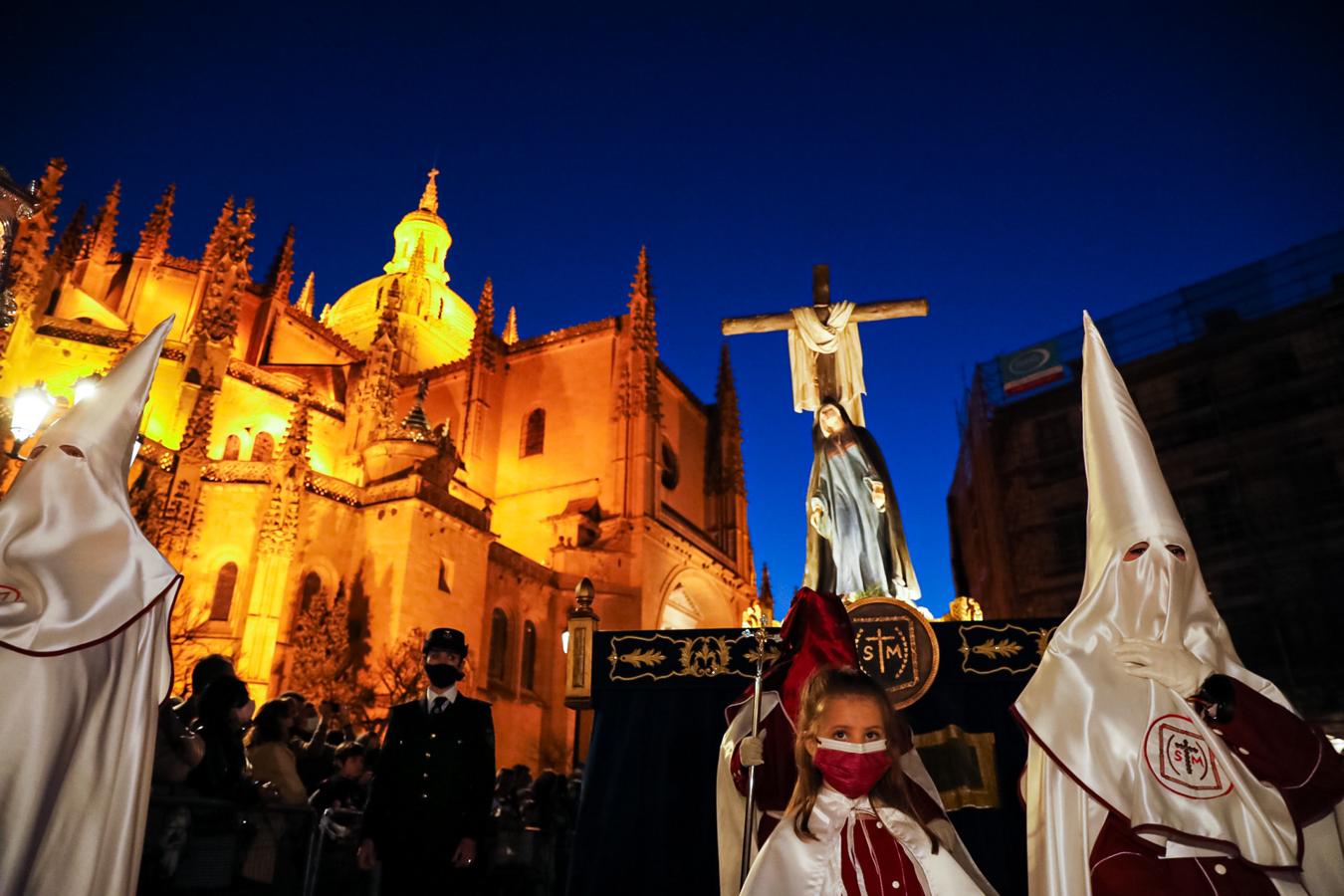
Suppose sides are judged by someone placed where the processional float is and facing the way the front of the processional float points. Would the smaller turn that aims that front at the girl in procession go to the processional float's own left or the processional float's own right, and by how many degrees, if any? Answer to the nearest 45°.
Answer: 0° — it already faces them

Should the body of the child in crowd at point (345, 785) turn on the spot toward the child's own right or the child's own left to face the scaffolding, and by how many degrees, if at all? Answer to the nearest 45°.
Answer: approximately 45° to the child's own left

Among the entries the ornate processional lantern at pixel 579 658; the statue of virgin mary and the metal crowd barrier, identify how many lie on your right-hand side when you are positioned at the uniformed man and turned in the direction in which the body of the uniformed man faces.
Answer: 1

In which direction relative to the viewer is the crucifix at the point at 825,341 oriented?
toward the camera

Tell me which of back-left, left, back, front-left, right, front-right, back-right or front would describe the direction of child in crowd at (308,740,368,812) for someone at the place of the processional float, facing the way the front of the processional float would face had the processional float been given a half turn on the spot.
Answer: left

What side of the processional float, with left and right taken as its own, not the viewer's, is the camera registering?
front

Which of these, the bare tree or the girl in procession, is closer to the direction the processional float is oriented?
the girl in procession

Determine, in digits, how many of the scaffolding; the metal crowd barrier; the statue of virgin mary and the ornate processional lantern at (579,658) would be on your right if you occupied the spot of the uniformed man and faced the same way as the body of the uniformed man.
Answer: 1

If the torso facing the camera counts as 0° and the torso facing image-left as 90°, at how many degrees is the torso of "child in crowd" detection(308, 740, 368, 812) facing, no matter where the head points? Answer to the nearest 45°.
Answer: approximately 315°

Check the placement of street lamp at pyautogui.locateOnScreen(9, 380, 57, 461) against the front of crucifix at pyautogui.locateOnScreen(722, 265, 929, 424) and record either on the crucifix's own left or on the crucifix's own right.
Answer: on the crucifix's own right

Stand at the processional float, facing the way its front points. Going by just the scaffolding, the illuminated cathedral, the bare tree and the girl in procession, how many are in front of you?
1

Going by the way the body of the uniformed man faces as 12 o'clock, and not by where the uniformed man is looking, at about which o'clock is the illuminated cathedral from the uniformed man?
The illuminated cathedral is roughly at 6 o'clock from the uniformed man.

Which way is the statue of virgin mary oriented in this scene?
toward the camera
